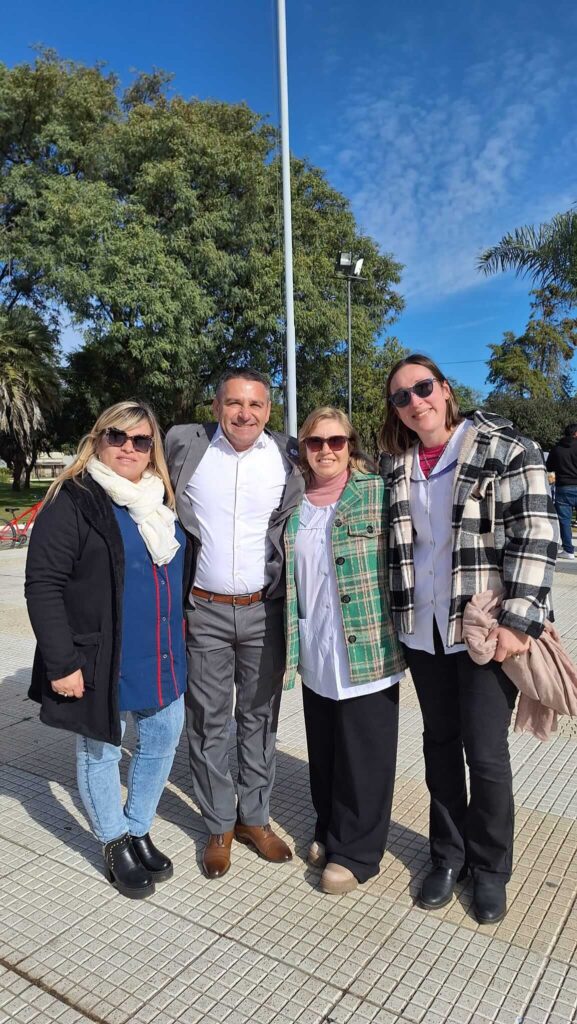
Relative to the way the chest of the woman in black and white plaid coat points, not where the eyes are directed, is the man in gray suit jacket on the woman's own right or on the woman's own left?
on the woman's own right

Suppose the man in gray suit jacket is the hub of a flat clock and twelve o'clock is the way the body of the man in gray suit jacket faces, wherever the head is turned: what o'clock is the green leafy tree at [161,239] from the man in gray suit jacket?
The green leafy tree is roughly at 6 o'clock from the man in gray suit jacket.

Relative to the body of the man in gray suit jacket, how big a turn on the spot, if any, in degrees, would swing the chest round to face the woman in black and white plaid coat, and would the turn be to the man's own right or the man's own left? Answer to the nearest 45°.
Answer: approximately 45° to the man's own left

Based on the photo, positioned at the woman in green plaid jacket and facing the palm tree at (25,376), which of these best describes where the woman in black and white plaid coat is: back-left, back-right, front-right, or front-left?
back-right

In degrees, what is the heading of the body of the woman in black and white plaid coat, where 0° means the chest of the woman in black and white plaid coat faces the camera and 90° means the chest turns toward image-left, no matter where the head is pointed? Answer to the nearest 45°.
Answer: approximately 45°

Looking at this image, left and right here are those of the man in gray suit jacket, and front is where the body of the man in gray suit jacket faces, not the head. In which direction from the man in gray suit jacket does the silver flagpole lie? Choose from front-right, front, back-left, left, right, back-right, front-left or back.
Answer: back

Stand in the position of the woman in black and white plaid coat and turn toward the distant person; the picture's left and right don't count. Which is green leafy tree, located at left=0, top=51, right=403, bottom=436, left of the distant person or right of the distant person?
left

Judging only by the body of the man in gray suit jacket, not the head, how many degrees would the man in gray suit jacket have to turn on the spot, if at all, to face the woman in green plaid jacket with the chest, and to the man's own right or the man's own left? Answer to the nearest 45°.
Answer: approximately 45° to the man's own left

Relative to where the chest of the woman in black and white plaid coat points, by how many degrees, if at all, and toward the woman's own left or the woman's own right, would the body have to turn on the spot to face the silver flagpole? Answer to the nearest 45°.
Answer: approximately 135° to the woman's own right
